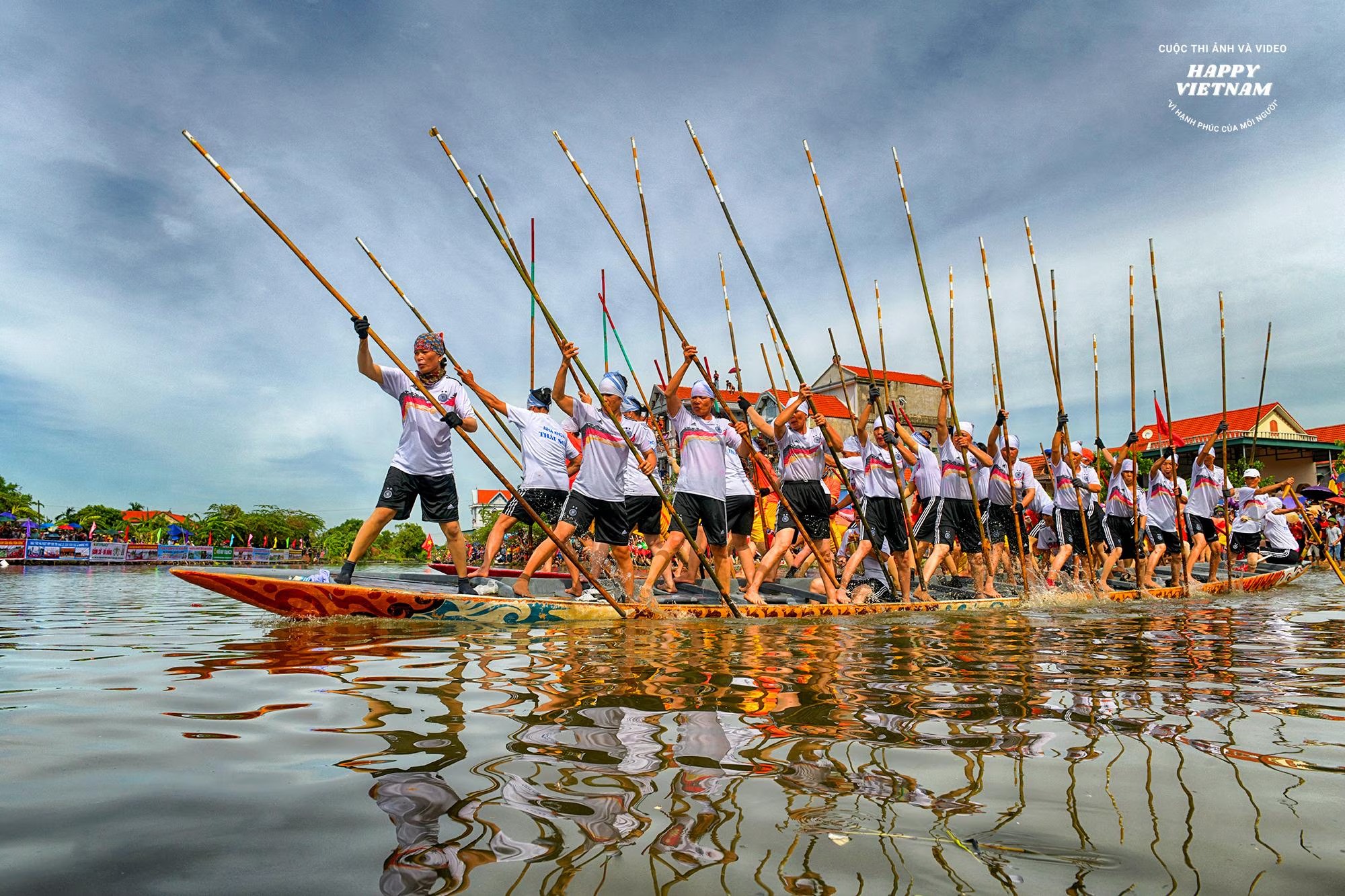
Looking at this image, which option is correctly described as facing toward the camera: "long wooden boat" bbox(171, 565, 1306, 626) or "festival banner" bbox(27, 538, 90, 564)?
the festival banner

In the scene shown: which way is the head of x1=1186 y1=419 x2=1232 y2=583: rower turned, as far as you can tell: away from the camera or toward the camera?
toward the camera

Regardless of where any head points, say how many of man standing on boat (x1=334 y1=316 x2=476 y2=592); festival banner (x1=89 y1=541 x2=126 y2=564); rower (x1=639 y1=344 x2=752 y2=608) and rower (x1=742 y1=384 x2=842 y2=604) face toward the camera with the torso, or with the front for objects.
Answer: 4

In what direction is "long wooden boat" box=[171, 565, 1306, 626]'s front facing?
to the viewer's left

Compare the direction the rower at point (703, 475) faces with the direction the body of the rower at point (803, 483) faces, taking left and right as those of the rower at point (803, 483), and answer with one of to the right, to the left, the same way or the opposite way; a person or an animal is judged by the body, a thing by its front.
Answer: the same way

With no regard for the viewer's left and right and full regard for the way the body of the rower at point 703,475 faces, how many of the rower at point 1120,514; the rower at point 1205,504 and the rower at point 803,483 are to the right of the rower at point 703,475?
0

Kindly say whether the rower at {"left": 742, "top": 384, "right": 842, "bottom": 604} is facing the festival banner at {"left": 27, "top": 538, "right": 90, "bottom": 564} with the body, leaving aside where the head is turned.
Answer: no

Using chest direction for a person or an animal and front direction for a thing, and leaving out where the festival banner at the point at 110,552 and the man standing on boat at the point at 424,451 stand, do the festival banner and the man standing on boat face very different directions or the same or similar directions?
same or similar directions

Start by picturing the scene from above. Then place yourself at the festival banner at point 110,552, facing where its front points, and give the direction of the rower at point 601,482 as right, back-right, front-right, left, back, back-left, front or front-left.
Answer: front

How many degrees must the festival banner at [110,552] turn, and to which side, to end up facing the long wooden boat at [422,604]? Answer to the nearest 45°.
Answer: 0° — it already faces it

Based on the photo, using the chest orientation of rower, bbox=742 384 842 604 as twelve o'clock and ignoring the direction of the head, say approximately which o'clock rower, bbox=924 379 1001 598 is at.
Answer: rower, bbox=924 379 1001 598 is roughly at 8 o'clock from rower, bbox=742 384 842 604.

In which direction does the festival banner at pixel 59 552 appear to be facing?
toward the camera

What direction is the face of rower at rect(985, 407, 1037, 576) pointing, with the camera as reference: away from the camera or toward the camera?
toward the camera

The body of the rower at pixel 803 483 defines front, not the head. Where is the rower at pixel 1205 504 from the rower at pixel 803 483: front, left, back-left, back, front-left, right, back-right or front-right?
back-left

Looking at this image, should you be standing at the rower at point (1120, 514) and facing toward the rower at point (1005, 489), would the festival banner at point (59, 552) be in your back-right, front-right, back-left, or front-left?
front-right

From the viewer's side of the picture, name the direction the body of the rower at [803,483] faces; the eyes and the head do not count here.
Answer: toward the camera
